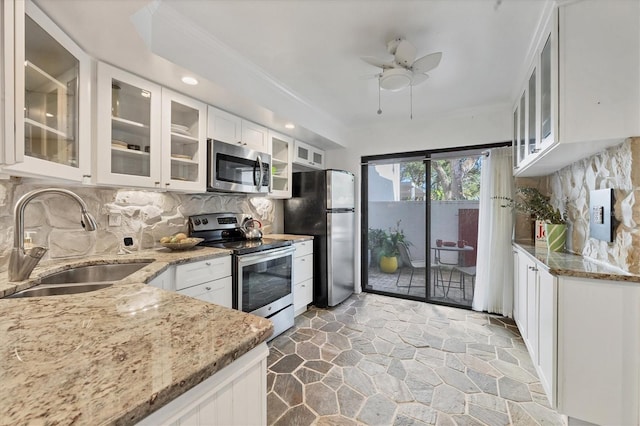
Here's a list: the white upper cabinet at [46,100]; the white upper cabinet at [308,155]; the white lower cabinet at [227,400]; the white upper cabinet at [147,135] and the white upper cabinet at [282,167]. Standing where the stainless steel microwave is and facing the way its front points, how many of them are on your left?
2

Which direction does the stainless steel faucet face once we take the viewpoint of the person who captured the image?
facing to the right of the viewer

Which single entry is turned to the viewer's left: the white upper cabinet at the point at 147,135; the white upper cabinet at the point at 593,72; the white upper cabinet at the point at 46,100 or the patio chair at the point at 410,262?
the white upper cabinet at the point at 593,72

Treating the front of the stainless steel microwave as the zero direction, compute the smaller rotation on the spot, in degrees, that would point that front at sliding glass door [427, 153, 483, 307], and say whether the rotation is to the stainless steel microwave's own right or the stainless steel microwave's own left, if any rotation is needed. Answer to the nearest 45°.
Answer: approximately 45° to the stainless steel microwave's own left

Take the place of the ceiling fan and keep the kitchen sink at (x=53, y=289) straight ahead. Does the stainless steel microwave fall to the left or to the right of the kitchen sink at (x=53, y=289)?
right

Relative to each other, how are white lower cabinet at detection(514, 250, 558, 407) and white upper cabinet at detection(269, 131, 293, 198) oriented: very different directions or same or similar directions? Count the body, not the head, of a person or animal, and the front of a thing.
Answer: very different directions

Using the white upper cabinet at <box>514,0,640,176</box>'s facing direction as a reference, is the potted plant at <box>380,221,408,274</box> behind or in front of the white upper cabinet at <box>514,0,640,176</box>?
in front

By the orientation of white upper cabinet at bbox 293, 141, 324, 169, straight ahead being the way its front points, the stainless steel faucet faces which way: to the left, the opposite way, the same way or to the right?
to the left

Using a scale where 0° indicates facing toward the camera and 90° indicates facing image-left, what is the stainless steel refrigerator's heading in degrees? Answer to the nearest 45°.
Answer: approximately 315°

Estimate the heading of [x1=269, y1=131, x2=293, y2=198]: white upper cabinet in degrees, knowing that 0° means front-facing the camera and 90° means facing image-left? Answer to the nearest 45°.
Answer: approximately 315°

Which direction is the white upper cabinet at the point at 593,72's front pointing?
to the viewer's left
